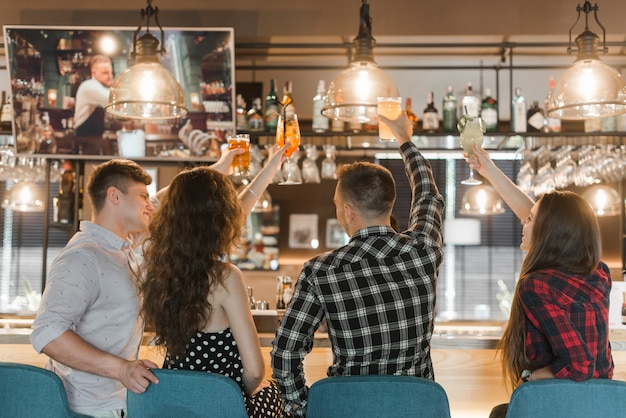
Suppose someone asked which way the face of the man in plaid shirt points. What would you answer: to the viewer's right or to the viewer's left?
to the viewer's left

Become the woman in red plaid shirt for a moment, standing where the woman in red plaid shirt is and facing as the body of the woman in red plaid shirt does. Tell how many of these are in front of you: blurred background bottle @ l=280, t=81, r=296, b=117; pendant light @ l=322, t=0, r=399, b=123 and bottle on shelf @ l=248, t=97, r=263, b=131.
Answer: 3

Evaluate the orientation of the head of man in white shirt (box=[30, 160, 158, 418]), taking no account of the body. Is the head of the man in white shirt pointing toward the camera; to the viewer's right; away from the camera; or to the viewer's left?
to the viewer's right

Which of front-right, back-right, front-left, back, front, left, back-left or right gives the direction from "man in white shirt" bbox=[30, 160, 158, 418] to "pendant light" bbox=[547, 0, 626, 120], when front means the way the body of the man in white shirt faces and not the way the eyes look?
front

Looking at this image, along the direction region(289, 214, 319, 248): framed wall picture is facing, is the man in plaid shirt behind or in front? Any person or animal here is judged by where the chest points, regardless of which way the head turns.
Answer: in front

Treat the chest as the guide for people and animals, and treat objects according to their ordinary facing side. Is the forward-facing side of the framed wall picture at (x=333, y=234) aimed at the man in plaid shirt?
yes

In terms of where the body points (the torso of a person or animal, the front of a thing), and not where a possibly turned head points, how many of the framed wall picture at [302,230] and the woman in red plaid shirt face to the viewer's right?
0

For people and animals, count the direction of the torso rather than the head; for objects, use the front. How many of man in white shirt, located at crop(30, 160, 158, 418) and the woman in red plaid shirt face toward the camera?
0

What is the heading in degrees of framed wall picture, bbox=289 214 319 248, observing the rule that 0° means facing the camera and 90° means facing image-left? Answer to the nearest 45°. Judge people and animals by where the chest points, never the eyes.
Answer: approximately 0°

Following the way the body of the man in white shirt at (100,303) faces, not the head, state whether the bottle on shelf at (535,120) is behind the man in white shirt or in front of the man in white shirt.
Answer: in front

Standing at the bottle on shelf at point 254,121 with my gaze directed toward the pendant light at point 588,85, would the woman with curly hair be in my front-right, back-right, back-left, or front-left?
front-right

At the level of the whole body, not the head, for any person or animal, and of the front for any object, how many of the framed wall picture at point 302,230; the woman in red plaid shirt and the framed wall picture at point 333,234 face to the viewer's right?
0

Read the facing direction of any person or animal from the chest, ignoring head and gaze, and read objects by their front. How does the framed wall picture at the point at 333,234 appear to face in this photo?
toward the camera

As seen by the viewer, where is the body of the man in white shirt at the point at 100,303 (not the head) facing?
to the viewer's right
